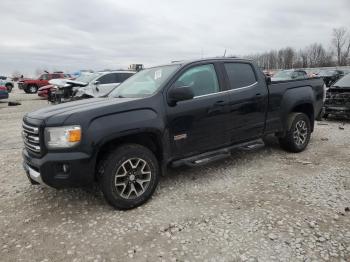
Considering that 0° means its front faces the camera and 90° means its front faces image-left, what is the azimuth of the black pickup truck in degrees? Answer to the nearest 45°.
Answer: approximately 45°

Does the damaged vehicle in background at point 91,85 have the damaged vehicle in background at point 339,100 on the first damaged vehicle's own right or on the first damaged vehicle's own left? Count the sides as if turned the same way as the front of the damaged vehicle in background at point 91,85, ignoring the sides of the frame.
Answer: on the first damaged vehicle's own left

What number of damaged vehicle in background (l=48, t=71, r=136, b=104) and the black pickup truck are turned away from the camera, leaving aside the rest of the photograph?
0

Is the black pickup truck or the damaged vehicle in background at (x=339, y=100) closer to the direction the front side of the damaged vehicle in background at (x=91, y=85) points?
the black pickup truck

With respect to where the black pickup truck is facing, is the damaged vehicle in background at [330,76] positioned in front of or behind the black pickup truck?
behind

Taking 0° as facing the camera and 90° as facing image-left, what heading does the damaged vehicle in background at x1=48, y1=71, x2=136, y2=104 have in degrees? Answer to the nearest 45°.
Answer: approximately 45°
